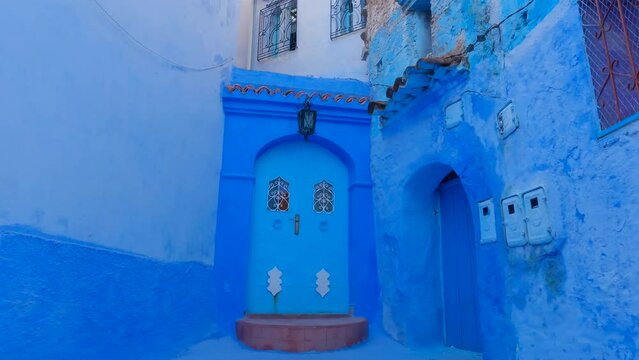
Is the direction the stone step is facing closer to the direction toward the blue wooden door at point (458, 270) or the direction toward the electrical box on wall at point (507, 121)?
the electrical box on wall

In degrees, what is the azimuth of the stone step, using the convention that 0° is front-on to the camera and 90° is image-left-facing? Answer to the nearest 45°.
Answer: approximately 0°

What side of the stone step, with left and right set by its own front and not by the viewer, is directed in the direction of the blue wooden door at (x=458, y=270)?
left

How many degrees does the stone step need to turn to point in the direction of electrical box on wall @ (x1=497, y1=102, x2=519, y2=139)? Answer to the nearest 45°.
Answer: approximately 45° to its left

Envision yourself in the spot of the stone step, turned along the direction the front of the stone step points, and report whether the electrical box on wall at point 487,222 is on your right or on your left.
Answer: on your left
